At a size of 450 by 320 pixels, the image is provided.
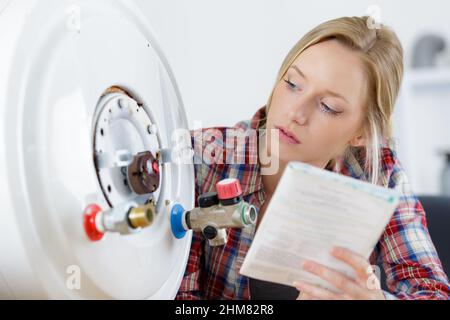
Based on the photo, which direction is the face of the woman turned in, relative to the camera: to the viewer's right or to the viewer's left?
to the viewer's left
